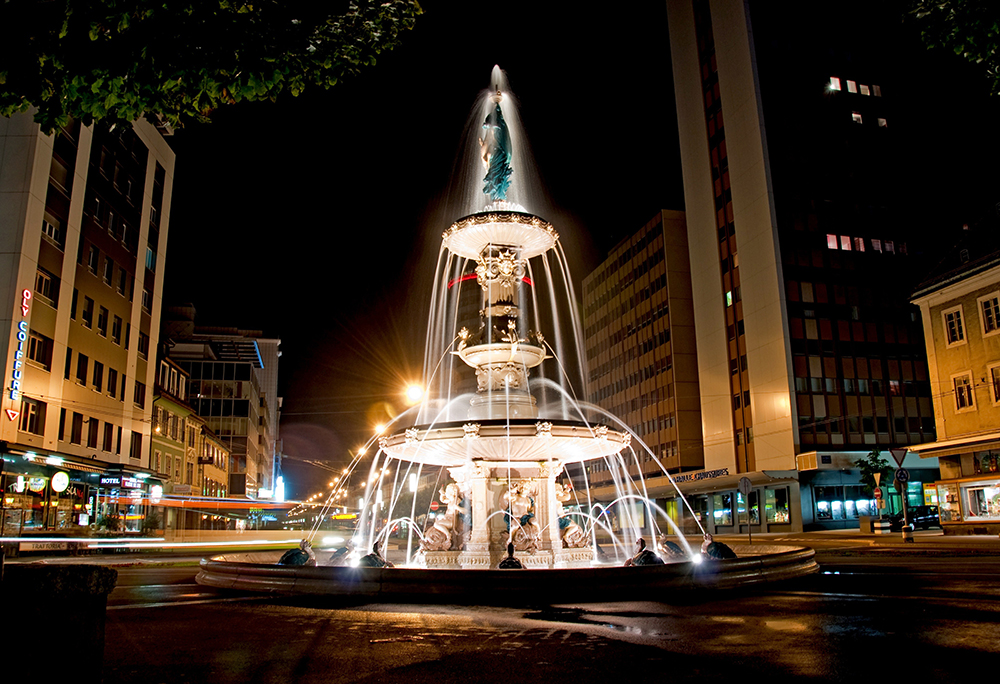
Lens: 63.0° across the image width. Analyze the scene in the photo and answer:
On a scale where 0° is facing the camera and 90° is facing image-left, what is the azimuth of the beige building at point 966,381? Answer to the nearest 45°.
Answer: approximately 45°

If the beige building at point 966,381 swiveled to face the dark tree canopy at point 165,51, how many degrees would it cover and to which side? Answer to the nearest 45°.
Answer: approximately 45° to its left

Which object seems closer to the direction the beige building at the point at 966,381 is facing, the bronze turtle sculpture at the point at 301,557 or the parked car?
the bronze turtle sculpture

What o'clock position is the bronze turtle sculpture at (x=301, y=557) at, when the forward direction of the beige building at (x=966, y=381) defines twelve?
The bronze turtle sculpture is roughly at 11 o'clock from the beige building.

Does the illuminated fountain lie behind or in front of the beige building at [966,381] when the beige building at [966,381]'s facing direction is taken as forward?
in front
